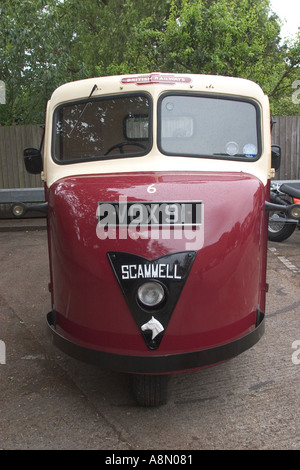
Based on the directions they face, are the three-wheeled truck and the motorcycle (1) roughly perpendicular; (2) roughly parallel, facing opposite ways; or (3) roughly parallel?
roughly perpendicular

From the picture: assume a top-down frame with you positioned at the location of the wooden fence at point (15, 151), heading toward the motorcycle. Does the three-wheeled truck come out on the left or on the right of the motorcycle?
right

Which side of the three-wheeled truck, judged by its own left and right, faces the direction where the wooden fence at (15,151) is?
back

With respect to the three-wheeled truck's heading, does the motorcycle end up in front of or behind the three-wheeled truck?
behind

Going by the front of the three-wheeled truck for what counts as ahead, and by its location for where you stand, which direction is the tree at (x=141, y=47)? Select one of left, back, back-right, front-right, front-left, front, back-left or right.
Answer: back

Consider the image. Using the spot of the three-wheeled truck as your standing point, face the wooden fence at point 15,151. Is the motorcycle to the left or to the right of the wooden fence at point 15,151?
right

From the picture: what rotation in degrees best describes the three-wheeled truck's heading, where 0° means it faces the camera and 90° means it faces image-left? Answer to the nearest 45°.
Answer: approximately 0°
